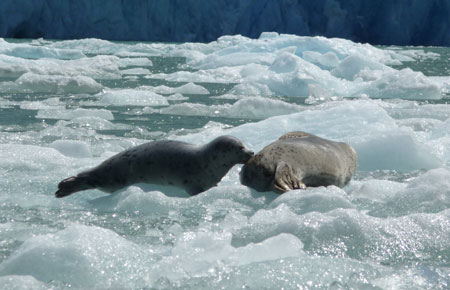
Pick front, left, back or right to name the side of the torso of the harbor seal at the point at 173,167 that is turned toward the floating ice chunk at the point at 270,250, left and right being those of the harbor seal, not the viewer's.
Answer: right

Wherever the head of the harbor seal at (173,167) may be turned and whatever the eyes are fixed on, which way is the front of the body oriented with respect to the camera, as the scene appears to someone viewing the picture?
to the viewer's right

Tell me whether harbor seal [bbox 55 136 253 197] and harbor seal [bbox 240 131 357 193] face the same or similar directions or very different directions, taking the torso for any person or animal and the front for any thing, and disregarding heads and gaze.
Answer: very different directions

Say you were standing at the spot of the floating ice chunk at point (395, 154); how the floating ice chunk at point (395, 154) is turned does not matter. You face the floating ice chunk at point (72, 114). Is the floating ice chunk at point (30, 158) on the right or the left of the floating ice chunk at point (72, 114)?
left

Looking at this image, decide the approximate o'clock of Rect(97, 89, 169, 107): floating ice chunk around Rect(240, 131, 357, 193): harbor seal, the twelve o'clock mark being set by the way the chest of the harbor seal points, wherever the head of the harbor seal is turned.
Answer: The floating ice chunk is roughly at 2 o'clock from the harbor seal.

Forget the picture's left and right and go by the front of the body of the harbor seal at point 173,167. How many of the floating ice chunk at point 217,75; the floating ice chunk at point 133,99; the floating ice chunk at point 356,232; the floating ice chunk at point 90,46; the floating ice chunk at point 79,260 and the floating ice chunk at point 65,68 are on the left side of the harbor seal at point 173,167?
4

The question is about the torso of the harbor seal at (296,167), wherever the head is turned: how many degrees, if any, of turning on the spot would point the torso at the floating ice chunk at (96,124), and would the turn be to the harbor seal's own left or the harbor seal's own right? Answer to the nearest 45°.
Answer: approximately 45° to the harbor seal's own right

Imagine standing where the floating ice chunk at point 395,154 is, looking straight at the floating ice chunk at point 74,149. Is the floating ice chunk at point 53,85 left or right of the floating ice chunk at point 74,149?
right

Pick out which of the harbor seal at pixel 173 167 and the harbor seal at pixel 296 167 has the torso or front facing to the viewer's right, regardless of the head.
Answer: the harbor seal at pixel 173 167

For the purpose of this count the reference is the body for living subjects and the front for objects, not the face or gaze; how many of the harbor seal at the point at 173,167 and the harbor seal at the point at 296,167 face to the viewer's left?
1

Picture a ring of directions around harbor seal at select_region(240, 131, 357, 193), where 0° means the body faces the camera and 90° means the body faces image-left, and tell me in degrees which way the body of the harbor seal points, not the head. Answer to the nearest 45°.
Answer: approximately 90°
